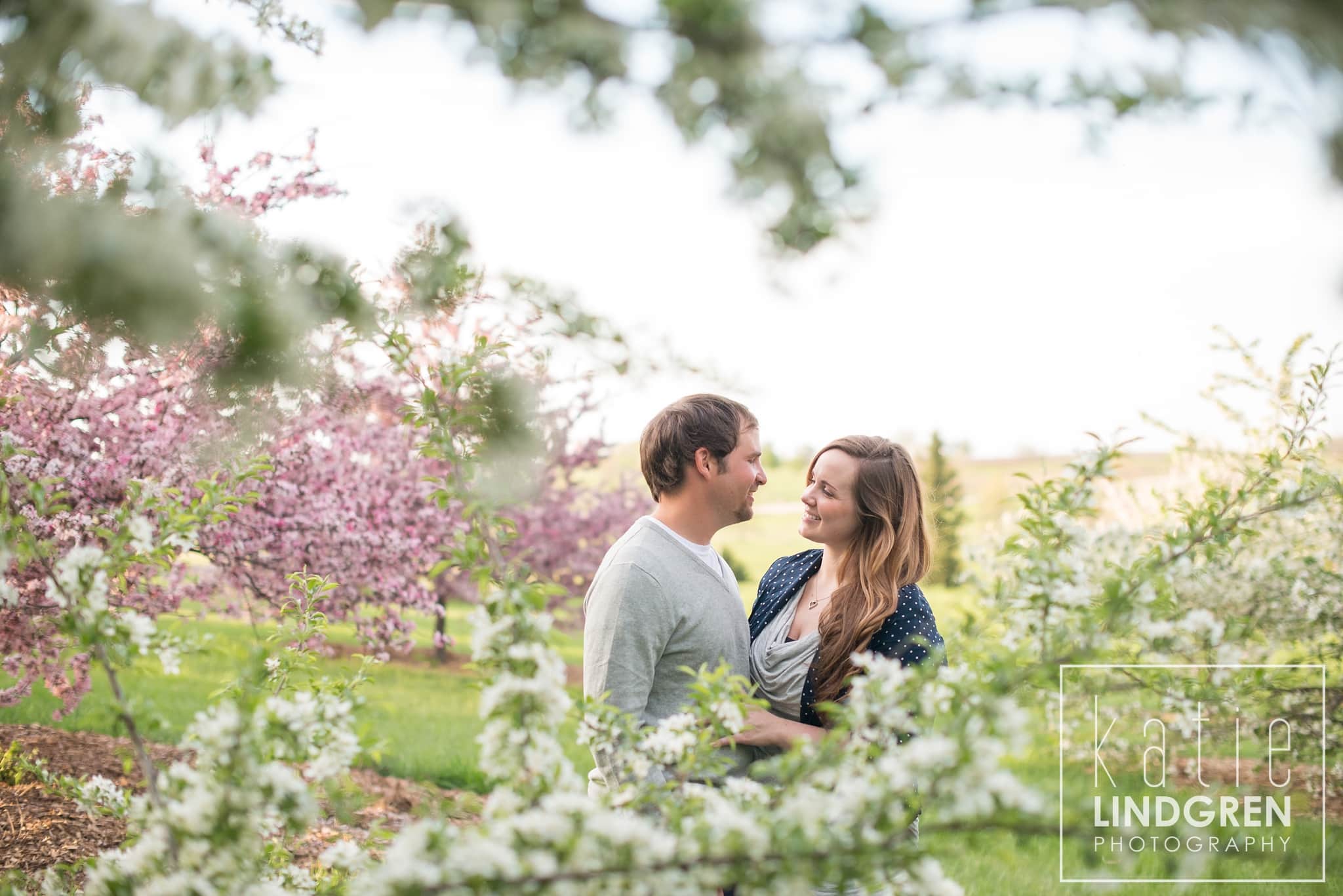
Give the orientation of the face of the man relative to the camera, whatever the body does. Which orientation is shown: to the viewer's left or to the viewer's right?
to the viewer's right

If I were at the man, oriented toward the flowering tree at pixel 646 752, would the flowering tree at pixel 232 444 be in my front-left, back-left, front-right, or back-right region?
back-right

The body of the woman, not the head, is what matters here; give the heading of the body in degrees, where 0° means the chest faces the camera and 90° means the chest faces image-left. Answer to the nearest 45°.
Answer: approximately 45°

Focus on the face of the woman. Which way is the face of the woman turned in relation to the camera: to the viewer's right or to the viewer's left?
to the viewer's left

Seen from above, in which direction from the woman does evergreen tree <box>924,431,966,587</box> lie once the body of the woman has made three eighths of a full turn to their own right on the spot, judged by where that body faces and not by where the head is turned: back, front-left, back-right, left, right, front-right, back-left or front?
front
